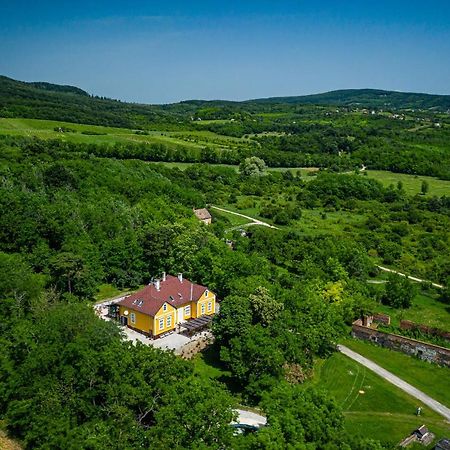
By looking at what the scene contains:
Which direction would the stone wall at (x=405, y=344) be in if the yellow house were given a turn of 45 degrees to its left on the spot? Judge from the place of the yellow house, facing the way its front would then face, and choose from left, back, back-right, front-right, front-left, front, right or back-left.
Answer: front

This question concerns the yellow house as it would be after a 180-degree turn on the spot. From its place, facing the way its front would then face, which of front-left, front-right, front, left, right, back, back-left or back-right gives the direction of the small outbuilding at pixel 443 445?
back

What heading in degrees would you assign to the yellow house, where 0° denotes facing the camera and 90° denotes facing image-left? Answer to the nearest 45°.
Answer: approximately 315°
